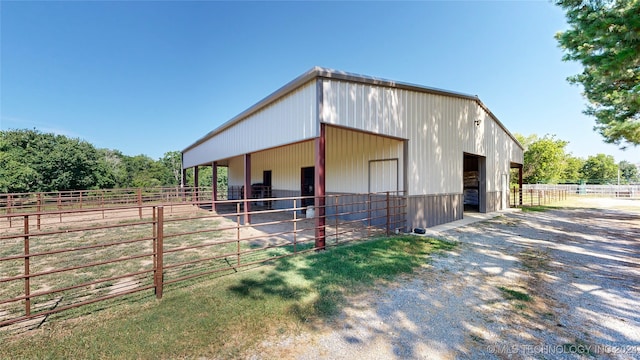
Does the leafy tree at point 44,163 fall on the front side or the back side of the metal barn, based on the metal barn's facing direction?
on the back side

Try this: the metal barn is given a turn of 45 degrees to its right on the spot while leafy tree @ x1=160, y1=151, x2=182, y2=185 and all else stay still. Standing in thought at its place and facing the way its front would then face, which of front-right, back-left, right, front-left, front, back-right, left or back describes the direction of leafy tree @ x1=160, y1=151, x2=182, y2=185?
back-right

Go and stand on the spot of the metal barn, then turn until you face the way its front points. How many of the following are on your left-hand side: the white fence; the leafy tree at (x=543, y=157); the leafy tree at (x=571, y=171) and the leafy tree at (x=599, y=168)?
4

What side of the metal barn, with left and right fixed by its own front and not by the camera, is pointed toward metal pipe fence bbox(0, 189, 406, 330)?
right

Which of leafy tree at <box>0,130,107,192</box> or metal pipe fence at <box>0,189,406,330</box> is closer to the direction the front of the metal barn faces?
the metal pipe fence

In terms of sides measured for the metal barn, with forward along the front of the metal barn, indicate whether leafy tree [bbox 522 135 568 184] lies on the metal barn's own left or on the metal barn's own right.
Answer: on the metal barn's own left

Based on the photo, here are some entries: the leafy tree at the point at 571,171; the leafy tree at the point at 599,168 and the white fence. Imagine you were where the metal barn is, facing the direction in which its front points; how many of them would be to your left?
3

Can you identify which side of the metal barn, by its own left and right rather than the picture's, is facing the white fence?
left

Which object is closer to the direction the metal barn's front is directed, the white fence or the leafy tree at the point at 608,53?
the leafy tree

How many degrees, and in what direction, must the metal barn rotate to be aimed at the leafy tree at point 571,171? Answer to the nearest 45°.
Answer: approximately 90° to its left

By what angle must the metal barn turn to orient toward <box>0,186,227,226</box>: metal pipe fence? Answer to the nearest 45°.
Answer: approximately 135° to its right

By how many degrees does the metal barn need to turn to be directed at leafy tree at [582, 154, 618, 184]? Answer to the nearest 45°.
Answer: approximately 90° to its left

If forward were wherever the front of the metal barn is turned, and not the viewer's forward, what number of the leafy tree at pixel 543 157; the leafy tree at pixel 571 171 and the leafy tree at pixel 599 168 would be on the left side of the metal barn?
3

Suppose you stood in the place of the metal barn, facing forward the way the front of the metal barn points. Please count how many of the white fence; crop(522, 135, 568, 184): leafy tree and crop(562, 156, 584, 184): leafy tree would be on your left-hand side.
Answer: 3
